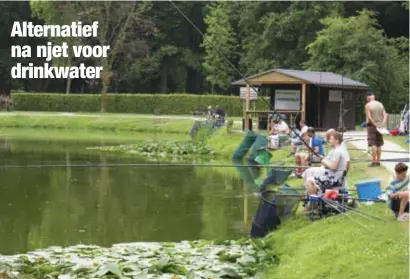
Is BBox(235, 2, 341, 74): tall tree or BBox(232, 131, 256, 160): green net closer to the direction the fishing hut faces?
the green net

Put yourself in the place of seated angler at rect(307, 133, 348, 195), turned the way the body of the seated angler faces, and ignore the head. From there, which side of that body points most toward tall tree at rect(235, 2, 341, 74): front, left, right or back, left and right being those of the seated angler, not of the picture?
right

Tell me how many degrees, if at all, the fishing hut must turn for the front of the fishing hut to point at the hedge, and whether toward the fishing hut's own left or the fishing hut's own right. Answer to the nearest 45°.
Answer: approximately 90° to the fishing hut's own right

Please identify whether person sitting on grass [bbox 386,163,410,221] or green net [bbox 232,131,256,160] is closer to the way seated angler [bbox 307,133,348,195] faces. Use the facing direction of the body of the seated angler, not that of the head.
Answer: the green net

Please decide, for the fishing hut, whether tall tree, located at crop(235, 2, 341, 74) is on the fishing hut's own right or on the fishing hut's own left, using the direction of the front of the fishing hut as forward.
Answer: on the fishing hut's own right

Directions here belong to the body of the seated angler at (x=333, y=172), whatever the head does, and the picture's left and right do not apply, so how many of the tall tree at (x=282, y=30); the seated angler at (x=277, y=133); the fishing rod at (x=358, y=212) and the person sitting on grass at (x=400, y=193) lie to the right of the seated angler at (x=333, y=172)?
2

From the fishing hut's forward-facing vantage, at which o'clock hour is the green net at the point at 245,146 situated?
The green net is roughly at 11 o'clock from the fishing hut.

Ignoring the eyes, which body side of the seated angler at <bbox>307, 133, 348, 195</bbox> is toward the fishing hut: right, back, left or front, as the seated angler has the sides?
right

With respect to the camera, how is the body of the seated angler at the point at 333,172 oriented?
to the viewer's left

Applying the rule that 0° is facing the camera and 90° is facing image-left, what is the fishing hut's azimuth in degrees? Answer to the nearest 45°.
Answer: approximately 45°

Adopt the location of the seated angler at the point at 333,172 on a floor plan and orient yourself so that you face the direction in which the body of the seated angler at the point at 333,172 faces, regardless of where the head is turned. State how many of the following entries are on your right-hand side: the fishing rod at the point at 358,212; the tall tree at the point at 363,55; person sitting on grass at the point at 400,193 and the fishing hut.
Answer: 2

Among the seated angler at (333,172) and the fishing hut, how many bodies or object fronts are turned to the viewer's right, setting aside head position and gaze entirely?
0

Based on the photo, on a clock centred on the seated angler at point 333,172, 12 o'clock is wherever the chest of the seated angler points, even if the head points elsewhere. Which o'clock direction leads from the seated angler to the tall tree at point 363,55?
The tall tree is roughly at 3 o'clock from the seated angler.

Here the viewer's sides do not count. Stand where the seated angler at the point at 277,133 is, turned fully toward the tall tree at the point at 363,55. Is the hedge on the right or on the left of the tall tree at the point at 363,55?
left

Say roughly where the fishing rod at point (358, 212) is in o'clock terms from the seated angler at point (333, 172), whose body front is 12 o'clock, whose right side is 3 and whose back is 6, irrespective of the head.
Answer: The fishing rod is roughly at 8 o'clock from the seated angler.

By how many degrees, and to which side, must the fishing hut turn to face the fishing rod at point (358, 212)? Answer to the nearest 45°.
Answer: approximately 45° to its left

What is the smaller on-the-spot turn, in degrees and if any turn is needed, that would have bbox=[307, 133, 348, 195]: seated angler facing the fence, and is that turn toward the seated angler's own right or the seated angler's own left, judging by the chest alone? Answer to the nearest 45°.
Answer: approximately 90° to the seated angler's own right
